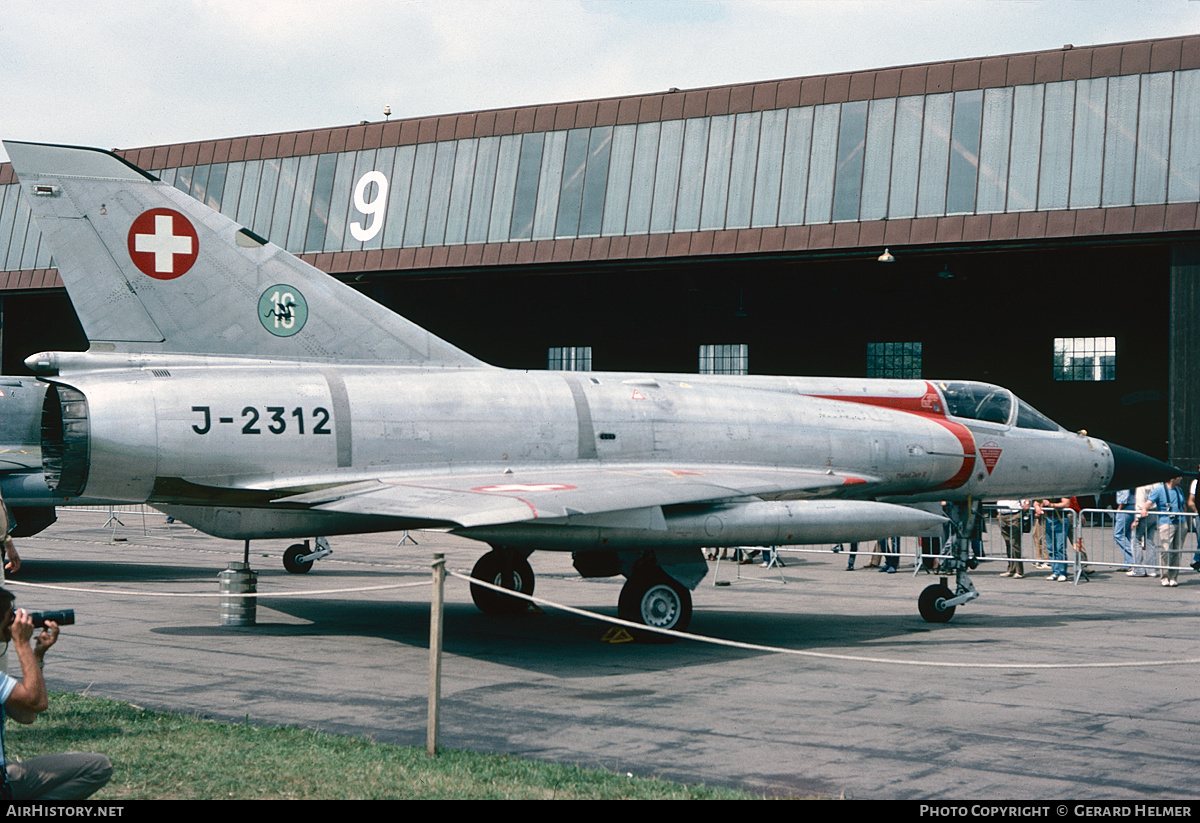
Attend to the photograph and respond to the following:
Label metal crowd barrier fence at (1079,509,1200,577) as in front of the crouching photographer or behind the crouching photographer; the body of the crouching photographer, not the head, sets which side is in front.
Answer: in front

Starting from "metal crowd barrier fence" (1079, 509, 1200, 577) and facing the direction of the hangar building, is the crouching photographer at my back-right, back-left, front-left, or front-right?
back-left

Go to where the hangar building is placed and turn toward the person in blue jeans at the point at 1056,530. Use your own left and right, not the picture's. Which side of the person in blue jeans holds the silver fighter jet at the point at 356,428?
right

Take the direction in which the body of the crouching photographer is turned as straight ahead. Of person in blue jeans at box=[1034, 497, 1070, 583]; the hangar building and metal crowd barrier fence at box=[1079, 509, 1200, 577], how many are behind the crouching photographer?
0

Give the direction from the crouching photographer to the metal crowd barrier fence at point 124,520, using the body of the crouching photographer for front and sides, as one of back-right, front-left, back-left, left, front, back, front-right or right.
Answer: left

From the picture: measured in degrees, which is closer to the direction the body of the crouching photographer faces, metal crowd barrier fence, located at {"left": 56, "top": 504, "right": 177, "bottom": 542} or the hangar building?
the hangar building

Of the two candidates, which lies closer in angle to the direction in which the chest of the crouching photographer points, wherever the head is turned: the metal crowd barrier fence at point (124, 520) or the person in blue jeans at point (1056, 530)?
the person in blue jeans

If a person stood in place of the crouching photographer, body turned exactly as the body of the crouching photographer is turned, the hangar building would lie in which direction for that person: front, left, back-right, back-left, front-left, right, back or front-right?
front-left

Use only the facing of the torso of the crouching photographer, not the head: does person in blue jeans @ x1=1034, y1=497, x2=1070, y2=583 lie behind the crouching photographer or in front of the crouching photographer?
in front

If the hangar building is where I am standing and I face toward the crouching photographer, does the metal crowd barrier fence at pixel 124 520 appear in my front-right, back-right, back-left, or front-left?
front-right

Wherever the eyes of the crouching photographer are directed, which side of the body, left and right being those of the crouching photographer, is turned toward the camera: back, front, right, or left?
right
